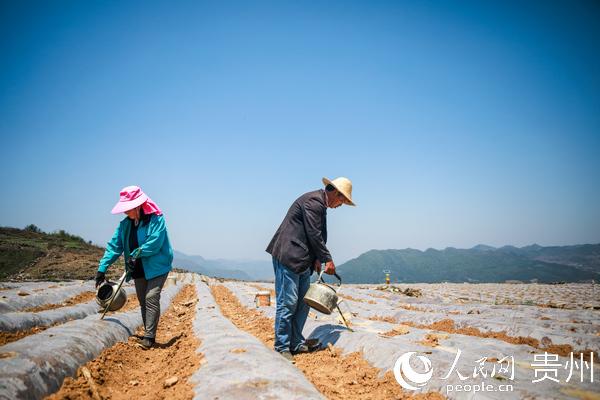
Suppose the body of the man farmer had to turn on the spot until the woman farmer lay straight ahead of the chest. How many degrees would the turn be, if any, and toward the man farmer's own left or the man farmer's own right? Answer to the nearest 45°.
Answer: approximately 180°

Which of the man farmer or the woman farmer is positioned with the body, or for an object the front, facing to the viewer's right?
the man farmer

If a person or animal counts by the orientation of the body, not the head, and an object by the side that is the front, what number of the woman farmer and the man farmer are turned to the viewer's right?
1

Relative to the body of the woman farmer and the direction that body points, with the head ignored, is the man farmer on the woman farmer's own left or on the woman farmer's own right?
on the woman farmer's own left

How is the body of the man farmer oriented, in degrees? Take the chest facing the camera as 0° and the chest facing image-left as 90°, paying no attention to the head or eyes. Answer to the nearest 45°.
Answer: approximately 270°

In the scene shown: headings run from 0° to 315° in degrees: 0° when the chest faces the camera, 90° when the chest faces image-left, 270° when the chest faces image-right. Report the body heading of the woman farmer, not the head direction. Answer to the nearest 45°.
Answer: approximately 45°
